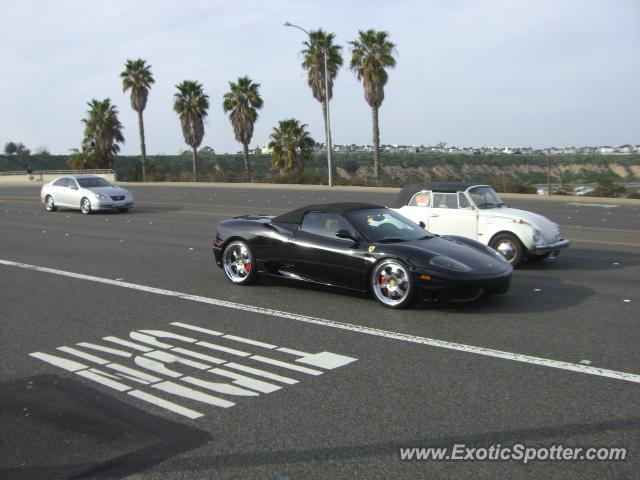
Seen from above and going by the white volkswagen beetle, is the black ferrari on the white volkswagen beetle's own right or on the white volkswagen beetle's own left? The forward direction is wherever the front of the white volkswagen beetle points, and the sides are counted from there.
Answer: on the white volkswagen beetle's own right

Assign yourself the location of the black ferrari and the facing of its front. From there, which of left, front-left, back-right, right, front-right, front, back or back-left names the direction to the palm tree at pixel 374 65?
back-left

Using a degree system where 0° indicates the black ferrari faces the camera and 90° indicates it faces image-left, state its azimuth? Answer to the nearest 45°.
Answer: approximately 315°

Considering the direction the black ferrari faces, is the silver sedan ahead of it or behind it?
behind

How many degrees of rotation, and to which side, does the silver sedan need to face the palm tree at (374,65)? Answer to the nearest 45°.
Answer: approximately 90° to its left

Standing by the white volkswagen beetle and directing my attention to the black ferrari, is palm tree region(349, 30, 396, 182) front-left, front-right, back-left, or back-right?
back-right

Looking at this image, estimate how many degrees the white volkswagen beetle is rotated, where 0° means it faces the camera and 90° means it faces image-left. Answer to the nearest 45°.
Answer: approximately 315°

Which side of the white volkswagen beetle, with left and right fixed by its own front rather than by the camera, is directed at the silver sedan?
back

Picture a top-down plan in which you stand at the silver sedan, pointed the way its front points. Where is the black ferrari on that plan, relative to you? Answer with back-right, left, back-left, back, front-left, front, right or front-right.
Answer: front-right
